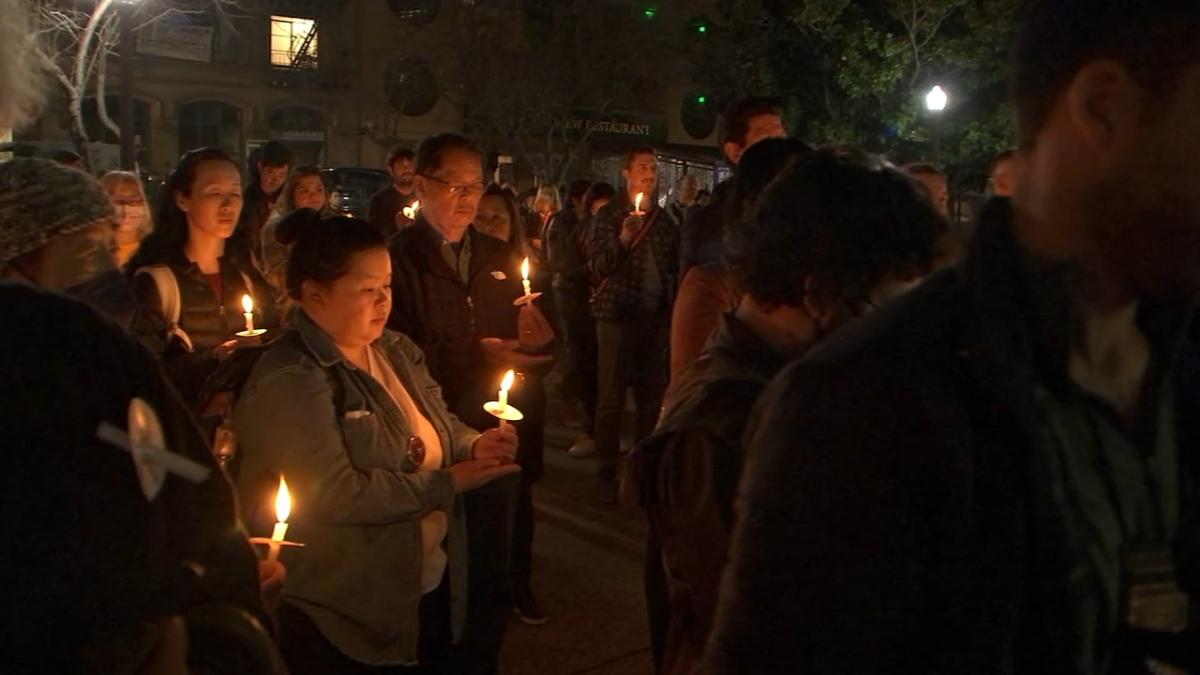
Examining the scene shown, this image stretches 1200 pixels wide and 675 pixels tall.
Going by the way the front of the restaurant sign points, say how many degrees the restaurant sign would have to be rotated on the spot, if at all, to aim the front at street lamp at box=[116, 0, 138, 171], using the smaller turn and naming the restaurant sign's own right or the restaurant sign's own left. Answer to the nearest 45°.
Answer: approximately 45° to the restaurant sign's own right

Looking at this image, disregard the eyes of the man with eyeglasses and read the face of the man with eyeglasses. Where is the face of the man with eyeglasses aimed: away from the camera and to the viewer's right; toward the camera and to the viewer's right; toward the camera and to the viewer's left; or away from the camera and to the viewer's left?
toward the camera and to the viewer's right

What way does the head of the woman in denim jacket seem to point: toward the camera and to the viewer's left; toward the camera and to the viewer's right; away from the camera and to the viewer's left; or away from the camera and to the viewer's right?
toward the camera and to the viewer's right

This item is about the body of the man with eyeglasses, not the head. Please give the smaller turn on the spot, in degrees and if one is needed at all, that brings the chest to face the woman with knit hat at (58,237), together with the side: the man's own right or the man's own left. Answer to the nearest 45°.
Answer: approximately 90° to the man's own right

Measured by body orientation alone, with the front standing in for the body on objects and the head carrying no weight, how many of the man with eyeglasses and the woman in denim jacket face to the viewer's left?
0

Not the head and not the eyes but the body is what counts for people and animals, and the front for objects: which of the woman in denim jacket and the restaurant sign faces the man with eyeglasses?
the restaurant sign

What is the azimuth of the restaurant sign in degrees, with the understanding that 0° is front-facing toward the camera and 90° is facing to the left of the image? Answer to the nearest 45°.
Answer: approximately 0°

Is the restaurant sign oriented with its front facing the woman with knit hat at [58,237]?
yes

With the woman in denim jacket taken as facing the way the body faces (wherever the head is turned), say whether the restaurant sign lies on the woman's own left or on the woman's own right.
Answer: on the woman's own left

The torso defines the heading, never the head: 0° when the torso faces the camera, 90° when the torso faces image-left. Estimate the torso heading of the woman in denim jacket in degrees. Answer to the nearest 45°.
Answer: approximately 315°

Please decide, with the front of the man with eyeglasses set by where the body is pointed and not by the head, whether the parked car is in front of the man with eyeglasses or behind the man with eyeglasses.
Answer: behind

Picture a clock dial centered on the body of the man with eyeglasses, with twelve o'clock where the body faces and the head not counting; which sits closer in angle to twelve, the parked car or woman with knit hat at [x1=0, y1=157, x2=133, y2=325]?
the woman with knit hat

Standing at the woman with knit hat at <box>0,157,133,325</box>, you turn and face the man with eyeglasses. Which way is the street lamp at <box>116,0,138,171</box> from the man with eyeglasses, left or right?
left
